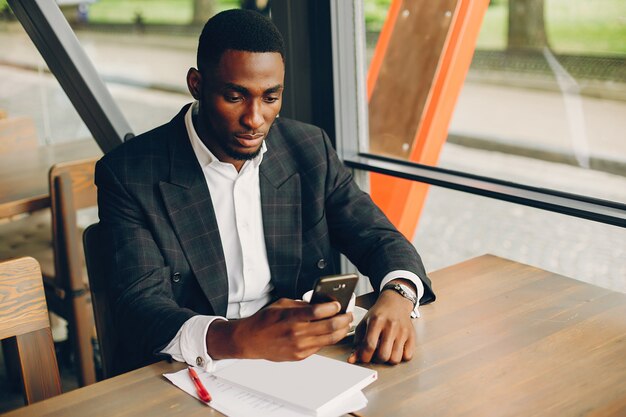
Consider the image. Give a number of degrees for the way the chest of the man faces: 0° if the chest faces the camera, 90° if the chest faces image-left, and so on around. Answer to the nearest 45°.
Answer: approximately 315°

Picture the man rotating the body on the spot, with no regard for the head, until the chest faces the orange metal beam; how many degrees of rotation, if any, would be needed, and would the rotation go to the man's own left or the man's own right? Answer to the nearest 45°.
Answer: approximately 90° to the man's own left

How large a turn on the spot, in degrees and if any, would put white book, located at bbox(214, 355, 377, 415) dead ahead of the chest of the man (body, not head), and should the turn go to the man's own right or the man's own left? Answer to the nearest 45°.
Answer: approximately 45° to the man's own right

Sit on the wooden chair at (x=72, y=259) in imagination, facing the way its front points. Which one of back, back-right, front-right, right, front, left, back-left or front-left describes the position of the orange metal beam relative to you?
back-right

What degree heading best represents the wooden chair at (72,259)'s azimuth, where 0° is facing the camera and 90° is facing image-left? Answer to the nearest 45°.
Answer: approximately 135°

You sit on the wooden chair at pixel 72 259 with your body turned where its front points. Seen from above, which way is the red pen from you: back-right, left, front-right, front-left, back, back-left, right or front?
back-left
